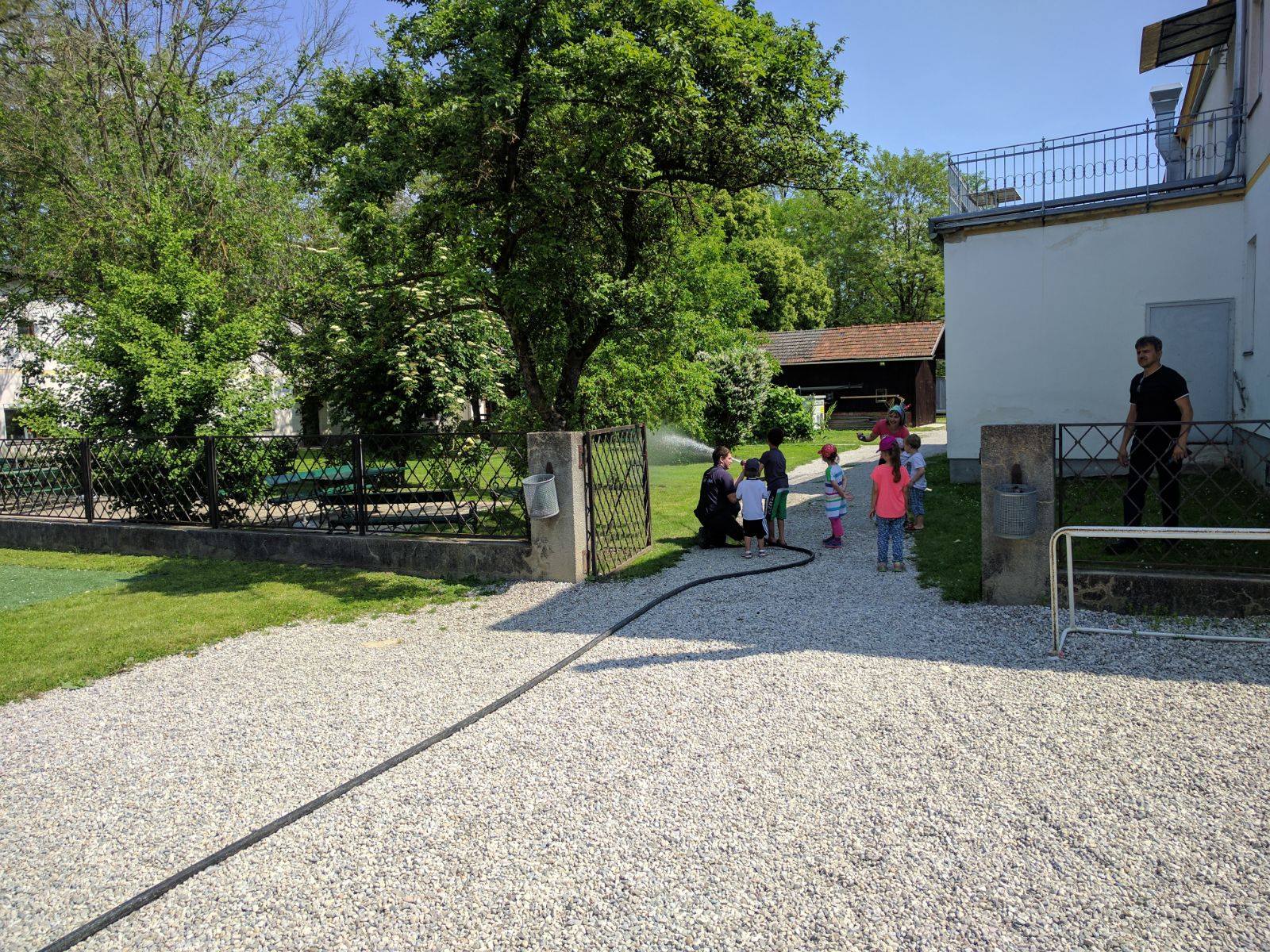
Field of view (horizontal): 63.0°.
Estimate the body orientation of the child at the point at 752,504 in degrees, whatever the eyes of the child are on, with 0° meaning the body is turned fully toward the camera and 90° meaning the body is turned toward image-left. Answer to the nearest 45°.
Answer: approximately 180°

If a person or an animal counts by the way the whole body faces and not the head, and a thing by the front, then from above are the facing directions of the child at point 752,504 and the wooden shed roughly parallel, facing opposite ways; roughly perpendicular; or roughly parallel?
roughly parallel, facing opposite ways

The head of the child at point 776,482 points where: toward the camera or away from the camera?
away from the camera

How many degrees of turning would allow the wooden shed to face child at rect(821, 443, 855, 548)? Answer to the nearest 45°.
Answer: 0° — it already faces them

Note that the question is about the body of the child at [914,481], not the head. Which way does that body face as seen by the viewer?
to the viewer's left

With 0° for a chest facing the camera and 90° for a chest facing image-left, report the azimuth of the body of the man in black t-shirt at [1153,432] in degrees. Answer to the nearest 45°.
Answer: approximately 45°

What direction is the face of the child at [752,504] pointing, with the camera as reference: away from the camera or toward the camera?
away from the camera

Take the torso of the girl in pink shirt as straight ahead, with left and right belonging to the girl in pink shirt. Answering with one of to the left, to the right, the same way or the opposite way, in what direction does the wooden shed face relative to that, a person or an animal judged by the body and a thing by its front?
the opposite way

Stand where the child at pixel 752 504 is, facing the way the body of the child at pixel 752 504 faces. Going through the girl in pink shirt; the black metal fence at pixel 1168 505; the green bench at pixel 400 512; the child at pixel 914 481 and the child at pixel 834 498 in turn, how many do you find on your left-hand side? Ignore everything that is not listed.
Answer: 1

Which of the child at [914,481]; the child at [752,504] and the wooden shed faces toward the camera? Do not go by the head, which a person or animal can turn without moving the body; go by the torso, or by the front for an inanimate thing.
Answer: the wooden shed

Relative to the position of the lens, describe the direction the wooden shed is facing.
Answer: facing the viewer

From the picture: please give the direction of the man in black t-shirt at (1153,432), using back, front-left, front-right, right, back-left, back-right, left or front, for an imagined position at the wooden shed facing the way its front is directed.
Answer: front

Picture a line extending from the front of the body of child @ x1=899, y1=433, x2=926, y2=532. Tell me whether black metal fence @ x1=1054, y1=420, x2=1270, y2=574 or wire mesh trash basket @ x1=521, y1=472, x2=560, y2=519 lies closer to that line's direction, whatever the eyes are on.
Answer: the wire mesh trash basket

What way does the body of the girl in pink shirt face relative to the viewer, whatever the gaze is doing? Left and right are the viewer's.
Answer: facing away from the viewer

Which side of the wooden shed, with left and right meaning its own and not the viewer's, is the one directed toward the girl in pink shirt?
front

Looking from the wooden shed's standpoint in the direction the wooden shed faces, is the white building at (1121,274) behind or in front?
in front
